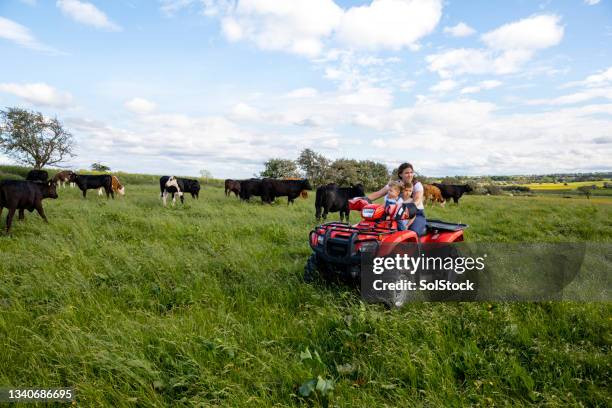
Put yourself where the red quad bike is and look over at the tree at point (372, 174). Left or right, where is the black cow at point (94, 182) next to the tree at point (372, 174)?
left

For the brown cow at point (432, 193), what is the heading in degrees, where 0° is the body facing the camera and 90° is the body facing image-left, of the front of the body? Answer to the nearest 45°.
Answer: approximately 270°

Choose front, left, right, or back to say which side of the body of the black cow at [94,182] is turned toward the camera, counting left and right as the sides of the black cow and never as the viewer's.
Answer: left

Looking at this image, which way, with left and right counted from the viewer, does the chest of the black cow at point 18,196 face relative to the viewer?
facing to the right of the viewer
